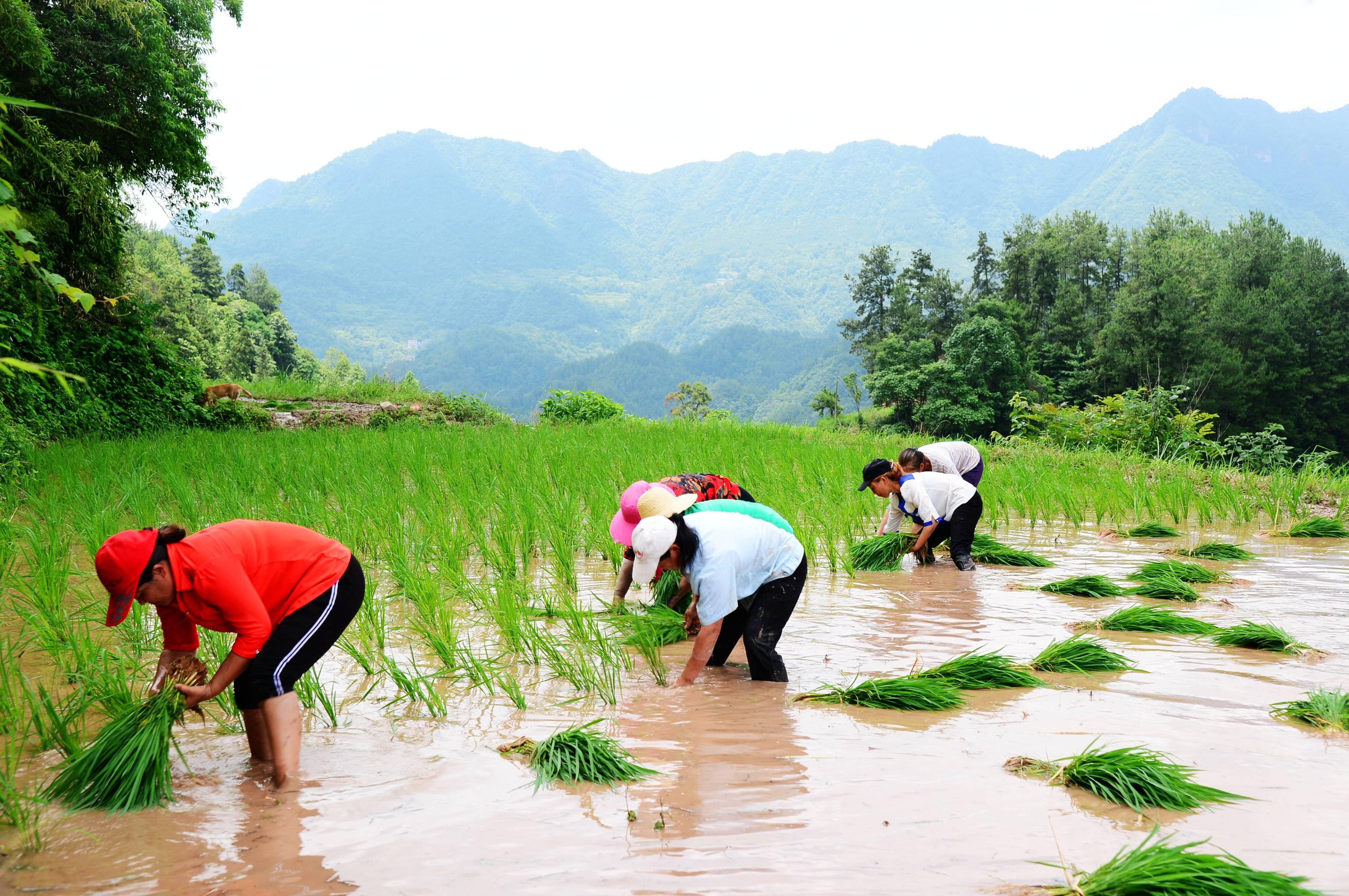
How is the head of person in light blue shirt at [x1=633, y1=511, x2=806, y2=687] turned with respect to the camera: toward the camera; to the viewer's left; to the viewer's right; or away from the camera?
to the viewer's left

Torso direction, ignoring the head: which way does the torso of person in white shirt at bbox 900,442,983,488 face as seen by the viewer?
to the viewer's left

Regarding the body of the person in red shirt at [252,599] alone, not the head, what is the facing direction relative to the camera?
to the viewer's left

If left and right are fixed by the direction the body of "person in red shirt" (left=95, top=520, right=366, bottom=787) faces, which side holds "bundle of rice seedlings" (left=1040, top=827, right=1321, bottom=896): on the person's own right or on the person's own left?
on the person's own left

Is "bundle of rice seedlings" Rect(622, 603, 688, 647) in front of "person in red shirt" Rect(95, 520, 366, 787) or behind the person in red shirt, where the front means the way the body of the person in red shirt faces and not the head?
behind

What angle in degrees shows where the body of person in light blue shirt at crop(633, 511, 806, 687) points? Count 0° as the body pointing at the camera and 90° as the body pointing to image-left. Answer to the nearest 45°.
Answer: approximately 90°

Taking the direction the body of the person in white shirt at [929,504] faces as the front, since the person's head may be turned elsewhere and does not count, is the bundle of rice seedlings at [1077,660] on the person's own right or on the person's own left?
on the person's own left

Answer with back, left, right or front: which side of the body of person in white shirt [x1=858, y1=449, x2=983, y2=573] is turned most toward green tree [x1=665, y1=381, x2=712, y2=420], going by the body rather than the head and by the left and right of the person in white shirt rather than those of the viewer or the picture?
right

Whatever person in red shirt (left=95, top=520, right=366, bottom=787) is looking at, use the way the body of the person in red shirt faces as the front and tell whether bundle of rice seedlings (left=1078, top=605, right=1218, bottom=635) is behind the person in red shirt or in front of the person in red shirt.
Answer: behind

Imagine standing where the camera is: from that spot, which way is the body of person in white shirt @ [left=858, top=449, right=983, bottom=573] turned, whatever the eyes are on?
to the viewer's left

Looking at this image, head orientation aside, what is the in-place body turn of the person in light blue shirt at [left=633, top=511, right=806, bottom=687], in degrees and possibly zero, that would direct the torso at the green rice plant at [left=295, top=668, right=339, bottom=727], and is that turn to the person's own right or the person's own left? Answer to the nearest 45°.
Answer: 0° — they already face it

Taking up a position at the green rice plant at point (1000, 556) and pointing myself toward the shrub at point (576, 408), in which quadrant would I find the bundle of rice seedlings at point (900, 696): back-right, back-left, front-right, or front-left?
back-left
